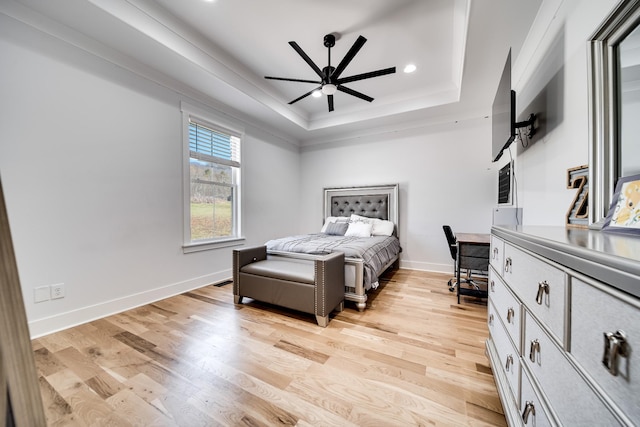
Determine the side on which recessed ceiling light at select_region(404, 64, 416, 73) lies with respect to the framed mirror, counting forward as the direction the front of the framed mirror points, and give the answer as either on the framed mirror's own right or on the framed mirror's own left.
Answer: on the framed mirror's own right

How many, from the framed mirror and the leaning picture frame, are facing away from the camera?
0

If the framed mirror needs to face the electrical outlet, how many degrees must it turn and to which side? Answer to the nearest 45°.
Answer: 0° — it already faces it

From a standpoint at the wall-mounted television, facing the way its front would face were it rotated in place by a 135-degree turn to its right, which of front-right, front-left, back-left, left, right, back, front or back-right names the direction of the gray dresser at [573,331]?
back-right

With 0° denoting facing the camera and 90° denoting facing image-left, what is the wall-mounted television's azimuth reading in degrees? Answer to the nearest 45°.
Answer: approximately 90°

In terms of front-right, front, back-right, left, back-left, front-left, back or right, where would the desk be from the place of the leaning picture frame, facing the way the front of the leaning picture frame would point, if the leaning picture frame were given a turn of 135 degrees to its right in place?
front-left

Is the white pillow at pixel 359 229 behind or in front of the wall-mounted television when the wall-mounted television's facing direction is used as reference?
in front

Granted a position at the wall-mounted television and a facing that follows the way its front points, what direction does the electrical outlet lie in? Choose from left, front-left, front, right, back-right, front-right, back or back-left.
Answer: front-left

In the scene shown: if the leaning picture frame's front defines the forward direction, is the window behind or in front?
in front

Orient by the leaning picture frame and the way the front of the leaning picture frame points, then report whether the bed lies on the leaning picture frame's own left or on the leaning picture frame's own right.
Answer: on the leaning picture frame's own right

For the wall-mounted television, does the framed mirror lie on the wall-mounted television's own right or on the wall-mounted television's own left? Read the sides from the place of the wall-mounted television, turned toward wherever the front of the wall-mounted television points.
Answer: on the wall-mounted television's own left

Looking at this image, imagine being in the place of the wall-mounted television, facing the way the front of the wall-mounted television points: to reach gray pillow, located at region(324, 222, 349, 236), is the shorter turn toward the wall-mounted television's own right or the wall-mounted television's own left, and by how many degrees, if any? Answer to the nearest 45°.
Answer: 0° — it already faces it

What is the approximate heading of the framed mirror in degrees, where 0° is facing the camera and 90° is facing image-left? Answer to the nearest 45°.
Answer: approximately 45°

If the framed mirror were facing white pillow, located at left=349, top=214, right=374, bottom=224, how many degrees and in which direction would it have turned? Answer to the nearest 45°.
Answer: approximately 90° to its right
